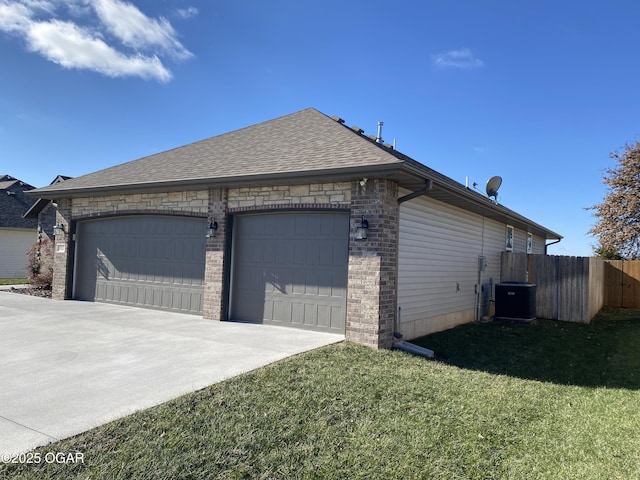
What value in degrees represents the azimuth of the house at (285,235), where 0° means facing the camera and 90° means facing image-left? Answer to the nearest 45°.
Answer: approximately 45°

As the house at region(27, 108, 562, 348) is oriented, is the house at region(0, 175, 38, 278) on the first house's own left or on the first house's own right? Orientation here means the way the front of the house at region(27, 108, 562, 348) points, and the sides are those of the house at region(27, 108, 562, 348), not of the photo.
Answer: on the first house's own right

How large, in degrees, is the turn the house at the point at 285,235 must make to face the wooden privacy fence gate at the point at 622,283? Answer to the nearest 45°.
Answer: approximately 180°

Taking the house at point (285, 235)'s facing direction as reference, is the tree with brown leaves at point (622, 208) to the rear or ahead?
to the rear

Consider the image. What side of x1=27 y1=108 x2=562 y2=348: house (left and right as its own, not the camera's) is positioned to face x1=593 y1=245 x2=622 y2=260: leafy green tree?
back
